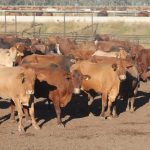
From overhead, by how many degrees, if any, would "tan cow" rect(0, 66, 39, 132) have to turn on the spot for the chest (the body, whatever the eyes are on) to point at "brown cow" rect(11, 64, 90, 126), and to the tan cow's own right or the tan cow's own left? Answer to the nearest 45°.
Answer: approximately 90° to the tan cow's own left

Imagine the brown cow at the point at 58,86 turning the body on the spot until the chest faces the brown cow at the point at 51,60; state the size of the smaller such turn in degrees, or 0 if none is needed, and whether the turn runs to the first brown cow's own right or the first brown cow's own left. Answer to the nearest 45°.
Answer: approximately 135° to the first brown cow's own left

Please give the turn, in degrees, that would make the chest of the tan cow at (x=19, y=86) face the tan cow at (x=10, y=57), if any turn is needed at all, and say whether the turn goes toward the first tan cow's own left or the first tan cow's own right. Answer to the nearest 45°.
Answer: approximately 135° to the first tan cow's own left

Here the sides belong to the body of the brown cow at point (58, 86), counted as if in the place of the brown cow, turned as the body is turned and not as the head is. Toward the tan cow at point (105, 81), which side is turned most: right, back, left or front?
left

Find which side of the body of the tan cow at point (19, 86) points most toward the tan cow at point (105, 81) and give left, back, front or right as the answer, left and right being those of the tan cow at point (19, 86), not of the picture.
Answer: left
